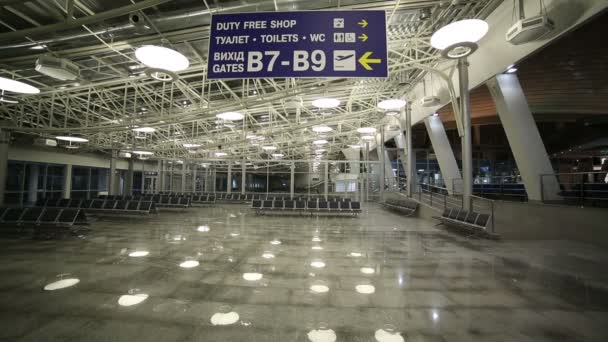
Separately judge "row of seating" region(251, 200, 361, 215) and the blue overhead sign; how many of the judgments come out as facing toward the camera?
2

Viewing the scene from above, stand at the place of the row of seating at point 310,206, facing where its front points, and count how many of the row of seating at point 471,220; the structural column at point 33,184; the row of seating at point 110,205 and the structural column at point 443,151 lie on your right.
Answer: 2

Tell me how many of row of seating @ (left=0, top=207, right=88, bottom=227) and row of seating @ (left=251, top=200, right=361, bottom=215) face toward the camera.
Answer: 2

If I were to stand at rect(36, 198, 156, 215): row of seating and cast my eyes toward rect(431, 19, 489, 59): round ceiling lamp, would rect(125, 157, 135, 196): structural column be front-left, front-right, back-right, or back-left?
back-left

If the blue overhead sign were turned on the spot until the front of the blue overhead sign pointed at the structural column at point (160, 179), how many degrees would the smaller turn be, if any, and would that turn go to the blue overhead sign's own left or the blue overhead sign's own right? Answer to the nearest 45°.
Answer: approximately 135° to the blue overhead sign's own right

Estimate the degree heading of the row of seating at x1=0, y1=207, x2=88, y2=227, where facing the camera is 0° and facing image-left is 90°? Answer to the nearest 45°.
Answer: approximately 0°

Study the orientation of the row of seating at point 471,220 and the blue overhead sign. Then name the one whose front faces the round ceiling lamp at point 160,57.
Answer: the row of seating

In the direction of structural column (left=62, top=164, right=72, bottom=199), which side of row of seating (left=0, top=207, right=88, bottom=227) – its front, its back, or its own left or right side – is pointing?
back

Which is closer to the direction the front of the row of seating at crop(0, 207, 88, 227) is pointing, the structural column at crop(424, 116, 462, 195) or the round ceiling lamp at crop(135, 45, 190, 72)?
the round ceiling lamp
